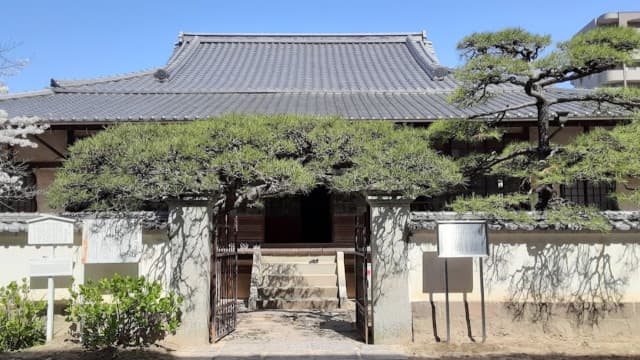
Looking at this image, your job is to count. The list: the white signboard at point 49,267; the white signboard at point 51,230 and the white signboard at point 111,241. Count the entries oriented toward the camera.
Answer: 3

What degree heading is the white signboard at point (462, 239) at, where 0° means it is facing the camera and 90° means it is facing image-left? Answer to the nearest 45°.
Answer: approximately 0°

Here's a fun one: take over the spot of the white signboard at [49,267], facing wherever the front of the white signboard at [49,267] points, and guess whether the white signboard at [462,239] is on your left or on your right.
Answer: on your left

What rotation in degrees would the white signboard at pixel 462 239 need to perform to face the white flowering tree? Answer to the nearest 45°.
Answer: approximately 90° to its right

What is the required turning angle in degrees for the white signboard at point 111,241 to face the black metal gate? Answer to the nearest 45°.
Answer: approximately 90° to its left

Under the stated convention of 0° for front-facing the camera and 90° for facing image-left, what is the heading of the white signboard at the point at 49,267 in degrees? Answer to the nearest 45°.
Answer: approximately 0°

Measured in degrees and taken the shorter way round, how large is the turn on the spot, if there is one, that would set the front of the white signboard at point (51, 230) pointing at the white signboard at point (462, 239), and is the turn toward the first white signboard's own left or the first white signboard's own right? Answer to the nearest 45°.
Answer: approximately 45° to the first white signboard's own left

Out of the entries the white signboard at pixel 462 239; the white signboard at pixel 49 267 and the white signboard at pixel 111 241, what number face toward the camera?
3

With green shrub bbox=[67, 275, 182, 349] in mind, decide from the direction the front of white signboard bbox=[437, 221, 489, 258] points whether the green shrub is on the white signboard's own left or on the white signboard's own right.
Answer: on the white signboard's own right

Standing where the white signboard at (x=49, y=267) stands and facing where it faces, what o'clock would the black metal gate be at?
The black metal gate is roughly at 9 o'clock from the white signboard.
